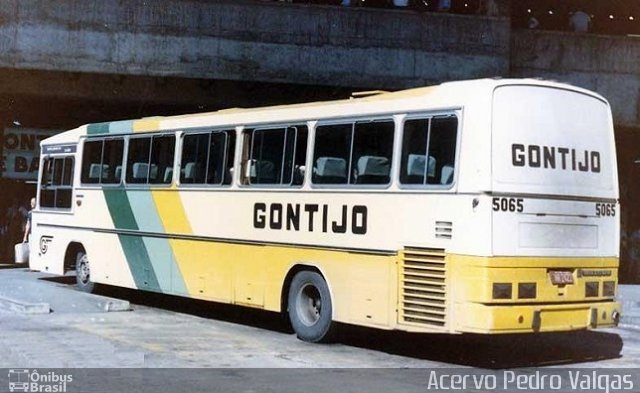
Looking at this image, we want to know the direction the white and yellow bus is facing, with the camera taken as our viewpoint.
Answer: facing away from the viewer and to the left of the viewer
